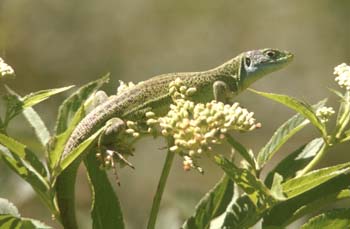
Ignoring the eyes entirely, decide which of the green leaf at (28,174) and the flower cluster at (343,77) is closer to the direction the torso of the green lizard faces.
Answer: the flower cluster

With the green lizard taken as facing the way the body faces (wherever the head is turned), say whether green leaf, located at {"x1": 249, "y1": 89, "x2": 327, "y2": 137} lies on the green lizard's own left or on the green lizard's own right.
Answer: on the green lizard's own right

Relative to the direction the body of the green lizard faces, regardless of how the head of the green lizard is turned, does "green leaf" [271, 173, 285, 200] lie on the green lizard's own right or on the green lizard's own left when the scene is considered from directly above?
on the green lizard's own right

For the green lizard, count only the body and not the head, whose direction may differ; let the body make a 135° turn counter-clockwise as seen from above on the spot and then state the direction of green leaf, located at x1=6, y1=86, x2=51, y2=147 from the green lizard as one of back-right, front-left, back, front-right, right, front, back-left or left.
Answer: left

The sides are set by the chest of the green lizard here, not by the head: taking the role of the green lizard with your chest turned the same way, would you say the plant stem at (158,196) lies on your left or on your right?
on your right

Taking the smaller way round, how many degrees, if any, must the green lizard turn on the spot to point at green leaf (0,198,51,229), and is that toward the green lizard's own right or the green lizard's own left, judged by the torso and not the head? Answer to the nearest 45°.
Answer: approximately 135° to the green lizard's own right

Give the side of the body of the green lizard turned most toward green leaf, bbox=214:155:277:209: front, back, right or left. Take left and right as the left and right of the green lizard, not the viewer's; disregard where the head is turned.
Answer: front

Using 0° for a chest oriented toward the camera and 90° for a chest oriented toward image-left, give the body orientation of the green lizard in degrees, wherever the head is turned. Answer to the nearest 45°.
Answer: approximately 270°

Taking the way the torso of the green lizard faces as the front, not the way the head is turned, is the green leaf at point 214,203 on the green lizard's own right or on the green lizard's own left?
on the green lizard's own right

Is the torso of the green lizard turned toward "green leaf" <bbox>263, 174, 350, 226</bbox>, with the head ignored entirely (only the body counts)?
no

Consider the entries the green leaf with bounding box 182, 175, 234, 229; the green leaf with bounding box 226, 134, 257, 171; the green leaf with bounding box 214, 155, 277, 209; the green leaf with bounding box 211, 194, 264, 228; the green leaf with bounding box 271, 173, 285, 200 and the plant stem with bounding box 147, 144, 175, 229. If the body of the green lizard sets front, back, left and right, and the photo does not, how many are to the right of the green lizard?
6

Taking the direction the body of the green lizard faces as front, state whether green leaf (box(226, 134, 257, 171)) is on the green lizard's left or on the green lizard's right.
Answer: on the green lizard's right

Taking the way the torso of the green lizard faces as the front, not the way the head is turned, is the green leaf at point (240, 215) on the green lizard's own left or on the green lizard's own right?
on the green lizard's own right

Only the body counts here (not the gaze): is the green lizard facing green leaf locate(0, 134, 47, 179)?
no
